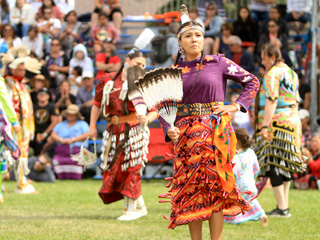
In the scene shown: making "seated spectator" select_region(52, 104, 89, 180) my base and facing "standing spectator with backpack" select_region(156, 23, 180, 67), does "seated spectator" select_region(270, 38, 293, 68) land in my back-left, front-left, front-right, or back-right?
front-right

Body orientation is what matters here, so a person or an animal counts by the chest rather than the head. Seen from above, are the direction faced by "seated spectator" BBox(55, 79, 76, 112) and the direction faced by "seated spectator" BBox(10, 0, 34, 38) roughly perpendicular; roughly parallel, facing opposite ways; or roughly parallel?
roughly parallel

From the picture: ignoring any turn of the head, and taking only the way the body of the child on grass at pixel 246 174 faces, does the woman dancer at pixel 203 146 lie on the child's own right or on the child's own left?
on the child's own left

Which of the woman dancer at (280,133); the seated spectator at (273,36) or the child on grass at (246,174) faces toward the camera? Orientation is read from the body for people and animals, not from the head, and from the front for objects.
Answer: the seated spectator

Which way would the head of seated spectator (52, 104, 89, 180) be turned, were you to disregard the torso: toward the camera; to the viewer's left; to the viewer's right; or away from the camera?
toward the camera

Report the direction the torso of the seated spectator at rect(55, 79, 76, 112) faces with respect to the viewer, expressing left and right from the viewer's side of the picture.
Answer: facing the viewer

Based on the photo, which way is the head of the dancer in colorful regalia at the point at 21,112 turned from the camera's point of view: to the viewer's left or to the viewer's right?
to the viewer's right

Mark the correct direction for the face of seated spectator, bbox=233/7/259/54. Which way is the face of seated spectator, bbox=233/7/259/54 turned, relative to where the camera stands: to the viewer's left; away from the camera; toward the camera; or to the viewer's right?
toward the camera

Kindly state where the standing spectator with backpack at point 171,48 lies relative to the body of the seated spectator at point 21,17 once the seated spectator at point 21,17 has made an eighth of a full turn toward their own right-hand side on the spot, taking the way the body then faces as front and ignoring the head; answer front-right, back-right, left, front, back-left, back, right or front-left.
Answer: left

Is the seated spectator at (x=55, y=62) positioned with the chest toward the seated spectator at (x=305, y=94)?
no

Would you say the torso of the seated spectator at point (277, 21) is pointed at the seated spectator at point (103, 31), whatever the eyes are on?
no

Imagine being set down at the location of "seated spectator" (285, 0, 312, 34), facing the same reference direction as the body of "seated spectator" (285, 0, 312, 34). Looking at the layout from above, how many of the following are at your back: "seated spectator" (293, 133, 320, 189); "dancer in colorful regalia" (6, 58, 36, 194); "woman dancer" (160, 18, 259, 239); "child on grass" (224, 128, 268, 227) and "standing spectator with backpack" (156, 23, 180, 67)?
0

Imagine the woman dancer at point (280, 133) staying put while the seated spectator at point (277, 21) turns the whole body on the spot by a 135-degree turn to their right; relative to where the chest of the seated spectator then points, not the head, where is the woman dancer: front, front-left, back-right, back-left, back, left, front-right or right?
back-left

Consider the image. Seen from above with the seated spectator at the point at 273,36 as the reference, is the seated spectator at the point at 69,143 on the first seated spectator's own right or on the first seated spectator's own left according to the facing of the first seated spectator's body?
on the first seated spectator's own right

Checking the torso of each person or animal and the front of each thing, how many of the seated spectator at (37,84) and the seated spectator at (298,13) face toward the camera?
2

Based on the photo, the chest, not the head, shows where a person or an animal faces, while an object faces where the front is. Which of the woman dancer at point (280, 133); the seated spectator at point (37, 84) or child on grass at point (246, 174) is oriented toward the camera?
the seated spectator

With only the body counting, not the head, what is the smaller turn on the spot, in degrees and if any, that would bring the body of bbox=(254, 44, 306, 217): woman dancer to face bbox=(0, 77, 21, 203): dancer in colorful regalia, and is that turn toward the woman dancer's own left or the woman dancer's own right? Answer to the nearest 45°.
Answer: approximately 45° to the woman dancer's own left

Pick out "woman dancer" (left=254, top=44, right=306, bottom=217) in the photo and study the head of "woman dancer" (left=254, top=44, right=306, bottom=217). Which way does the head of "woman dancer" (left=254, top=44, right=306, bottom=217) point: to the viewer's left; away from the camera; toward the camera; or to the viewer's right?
to the viewer's left

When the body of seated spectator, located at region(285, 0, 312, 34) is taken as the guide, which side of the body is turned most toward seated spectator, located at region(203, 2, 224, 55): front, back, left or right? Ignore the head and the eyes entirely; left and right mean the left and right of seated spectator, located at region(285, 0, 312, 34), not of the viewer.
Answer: right
